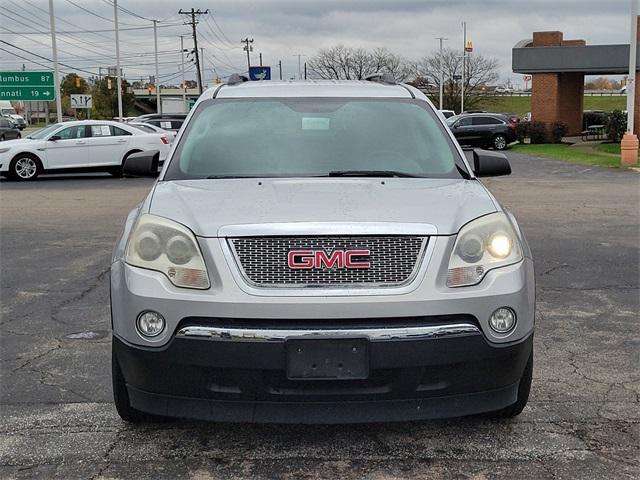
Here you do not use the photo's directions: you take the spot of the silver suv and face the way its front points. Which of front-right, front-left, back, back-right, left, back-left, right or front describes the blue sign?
back

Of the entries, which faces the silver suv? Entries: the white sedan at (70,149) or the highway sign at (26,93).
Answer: the highway sign

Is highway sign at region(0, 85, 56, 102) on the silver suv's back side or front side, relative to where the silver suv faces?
on the back side

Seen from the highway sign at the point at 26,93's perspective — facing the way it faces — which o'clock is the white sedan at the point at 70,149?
The white sedan is roughly at 12 o'clock from the highway sign.

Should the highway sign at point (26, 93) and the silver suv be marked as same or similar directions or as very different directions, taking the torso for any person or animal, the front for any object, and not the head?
same or similar directions

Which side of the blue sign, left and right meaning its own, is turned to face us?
front

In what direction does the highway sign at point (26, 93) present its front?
toward the camera

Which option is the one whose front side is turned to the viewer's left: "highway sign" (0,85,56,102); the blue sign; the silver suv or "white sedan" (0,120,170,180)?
the white sedan

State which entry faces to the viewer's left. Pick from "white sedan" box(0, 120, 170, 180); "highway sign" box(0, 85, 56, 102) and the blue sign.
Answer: the white sedan

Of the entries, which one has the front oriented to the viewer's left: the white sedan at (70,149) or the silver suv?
the white sedan

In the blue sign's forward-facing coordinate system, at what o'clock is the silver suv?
The silver suv is roughly at 12 o'clock from the blue sign.

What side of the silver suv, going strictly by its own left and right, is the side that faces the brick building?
back
